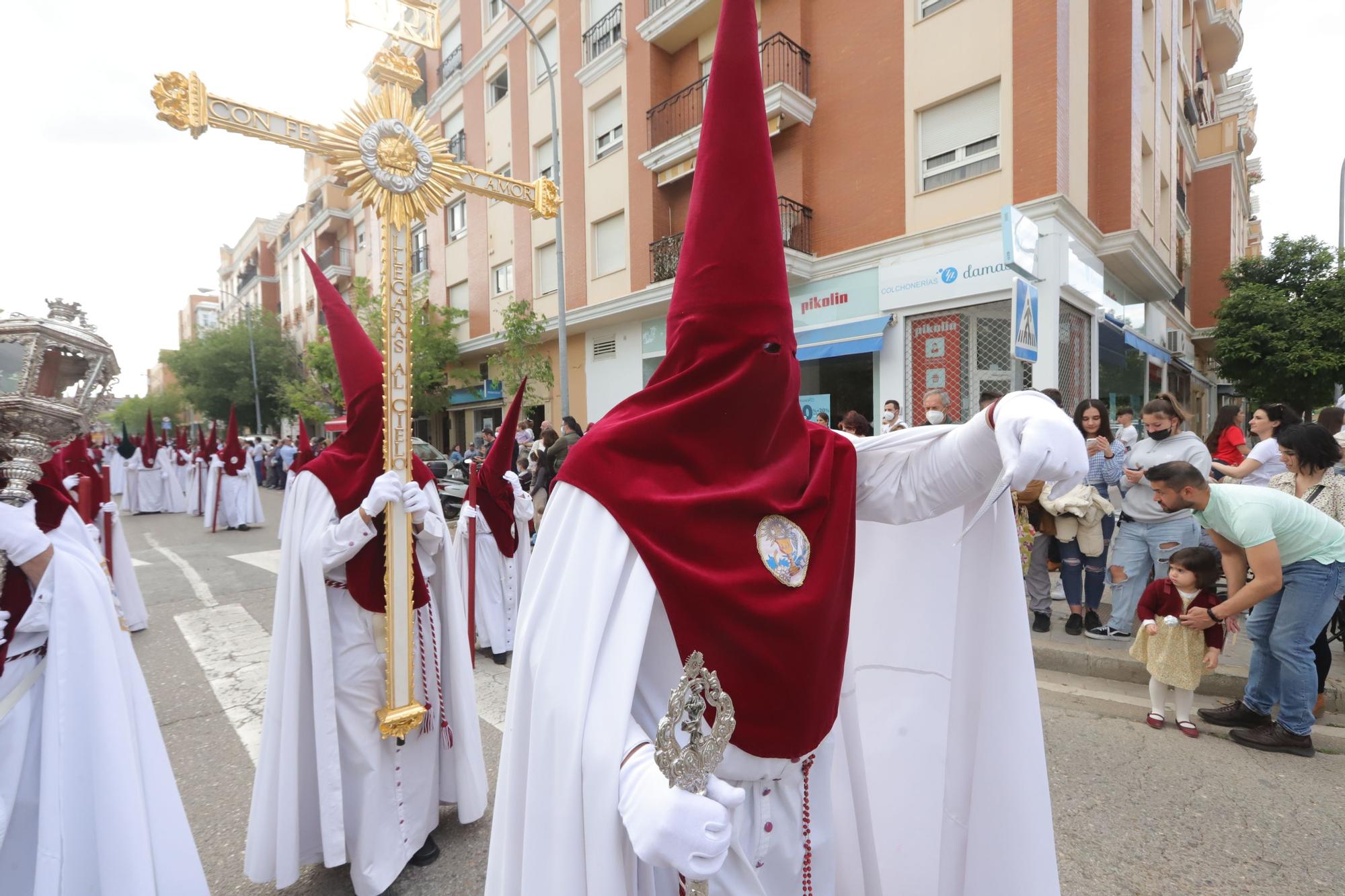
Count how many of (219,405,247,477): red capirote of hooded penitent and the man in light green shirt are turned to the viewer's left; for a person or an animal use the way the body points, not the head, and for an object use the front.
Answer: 1

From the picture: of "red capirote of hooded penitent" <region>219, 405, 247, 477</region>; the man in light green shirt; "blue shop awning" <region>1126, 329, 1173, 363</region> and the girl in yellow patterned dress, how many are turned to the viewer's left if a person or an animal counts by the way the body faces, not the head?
1

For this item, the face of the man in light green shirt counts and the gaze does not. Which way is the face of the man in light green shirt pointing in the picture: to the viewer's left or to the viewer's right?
to the viewer's left

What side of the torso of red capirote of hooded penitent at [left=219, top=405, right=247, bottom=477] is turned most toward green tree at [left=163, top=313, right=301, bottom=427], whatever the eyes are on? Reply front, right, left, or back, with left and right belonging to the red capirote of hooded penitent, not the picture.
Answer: back

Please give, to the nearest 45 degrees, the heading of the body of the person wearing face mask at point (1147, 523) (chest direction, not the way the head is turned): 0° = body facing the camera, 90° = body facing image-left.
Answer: approximately 45°

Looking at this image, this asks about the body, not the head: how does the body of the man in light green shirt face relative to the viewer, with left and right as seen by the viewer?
facing to the left of the viewer

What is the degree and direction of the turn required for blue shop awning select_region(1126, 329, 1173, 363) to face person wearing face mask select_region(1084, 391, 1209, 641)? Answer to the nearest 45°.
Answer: approximately 45° to its right

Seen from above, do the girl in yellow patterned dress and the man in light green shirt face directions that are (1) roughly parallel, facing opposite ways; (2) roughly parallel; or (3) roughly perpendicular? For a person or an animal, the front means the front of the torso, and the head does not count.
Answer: roughly perpendicular

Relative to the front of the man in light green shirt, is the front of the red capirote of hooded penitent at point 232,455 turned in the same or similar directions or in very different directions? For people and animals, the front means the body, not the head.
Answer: very different directions

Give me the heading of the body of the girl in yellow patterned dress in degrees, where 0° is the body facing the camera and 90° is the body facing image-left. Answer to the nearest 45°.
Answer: approximately 0°

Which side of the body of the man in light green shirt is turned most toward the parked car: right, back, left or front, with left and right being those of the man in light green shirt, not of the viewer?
front

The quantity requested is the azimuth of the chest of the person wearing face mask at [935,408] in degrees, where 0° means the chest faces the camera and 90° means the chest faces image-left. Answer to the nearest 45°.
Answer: approximately 45°
